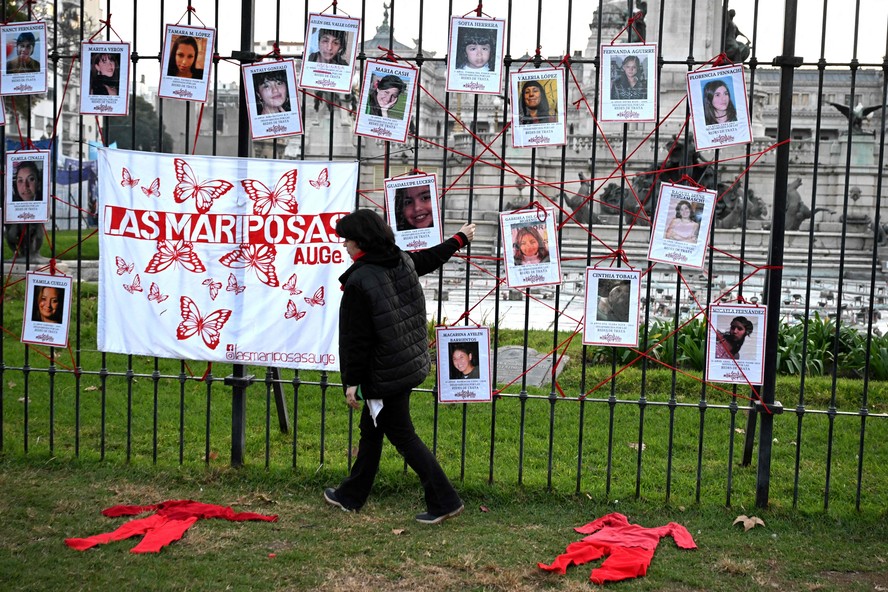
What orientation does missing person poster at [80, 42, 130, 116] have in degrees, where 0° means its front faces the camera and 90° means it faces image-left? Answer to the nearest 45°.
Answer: approximately 0°

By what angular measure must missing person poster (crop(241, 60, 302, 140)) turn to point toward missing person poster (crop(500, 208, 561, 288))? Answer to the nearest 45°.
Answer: approximately 45° to its left

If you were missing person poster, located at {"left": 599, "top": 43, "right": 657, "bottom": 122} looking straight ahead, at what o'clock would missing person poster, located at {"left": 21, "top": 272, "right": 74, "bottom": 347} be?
missing person poster, located at {"left": 21, "top": 272, "right": 74, "bottom": 347} is roughly at 3 o'clock from missing person poster, located at {"left": 599, "top": 43, "right": 657, "bottom": 122}.

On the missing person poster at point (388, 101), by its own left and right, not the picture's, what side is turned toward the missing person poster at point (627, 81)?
left

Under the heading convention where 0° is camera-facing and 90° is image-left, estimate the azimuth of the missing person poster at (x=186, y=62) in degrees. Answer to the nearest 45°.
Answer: approximately 0°

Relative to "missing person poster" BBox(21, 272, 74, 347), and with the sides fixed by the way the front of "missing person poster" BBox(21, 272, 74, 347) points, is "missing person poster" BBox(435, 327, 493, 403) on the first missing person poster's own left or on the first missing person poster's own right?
on the first missing person poster's own left

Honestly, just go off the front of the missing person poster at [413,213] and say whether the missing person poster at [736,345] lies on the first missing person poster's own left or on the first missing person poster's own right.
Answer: on the first missing person poster's own left

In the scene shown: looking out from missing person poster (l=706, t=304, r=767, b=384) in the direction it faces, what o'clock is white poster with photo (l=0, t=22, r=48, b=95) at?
The white poster with photo is roughly at 3 o'clock from the missing person poster.
